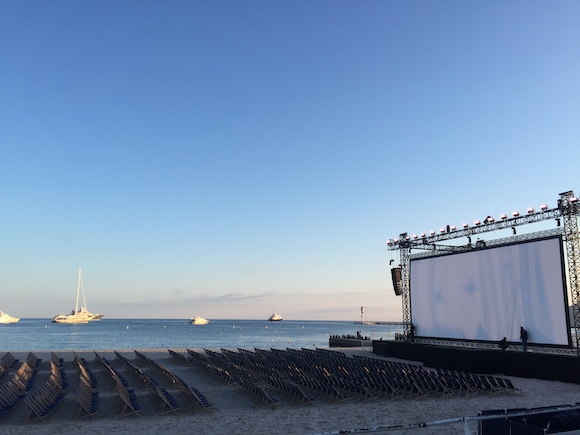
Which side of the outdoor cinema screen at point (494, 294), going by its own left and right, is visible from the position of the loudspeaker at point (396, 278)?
right

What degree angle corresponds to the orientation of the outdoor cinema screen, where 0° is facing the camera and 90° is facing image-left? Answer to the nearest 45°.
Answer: approximately 45°
